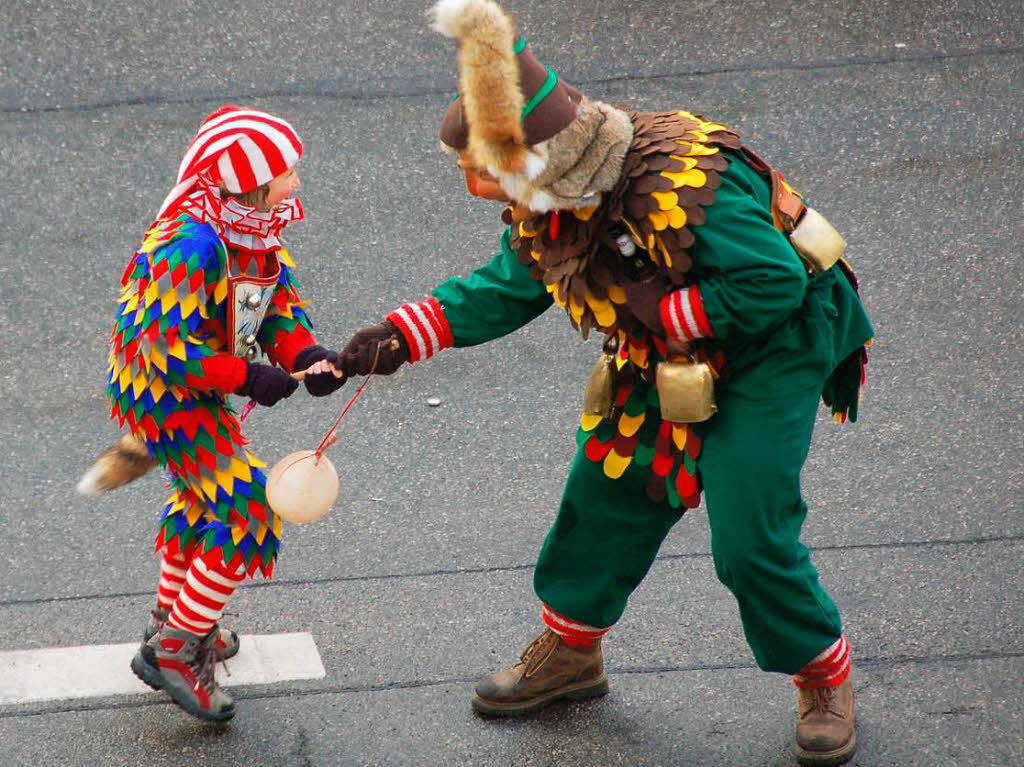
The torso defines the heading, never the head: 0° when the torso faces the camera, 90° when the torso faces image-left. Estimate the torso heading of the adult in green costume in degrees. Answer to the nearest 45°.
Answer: approximately 45°

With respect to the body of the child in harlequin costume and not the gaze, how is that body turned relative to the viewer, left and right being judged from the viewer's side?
facing the viewer and to the right of the viewer

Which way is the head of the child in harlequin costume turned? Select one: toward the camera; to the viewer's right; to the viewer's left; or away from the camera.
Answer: to the viewer's right

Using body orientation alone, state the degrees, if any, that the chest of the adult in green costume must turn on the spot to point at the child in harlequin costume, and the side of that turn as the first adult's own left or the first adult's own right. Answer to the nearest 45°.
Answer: approximately 45° to the first adult's own right

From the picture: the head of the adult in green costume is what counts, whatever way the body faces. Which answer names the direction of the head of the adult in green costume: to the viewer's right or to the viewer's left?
to the viewer's left

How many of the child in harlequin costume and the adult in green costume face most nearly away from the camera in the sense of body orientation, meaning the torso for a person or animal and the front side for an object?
0

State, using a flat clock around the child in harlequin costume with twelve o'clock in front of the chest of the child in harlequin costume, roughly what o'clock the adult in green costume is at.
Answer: The adult in green costume is roughly at 11 o'clock from the child in harlequin costume.
